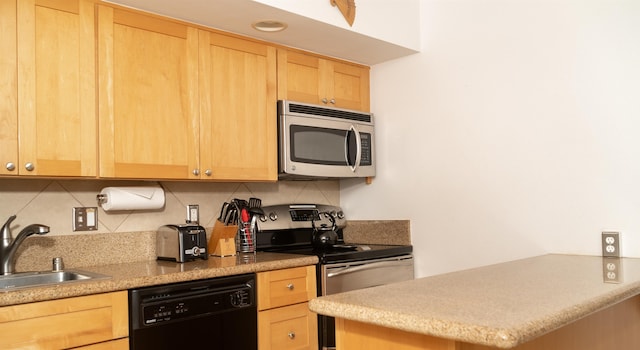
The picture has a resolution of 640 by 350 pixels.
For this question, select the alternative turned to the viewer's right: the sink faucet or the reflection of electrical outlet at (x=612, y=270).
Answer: the sink faucet

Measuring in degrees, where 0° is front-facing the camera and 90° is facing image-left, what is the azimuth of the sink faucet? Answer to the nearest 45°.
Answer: approximately 270°

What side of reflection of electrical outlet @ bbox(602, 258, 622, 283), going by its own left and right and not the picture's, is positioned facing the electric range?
right

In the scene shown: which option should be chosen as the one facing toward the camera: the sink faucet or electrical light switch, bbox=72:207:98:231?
the electrical light switch

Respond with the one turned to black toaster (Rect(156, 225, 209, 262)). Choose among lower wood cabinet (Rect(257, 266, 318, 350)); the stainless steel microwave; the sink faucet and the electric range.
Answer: the sink faucet

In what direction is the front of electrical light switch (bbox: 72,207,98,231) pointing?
toward the camera

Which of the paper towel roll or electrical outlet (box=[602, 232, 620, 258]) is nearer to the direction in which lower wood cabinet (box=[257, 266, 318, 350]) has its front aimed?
the electrical outlet
